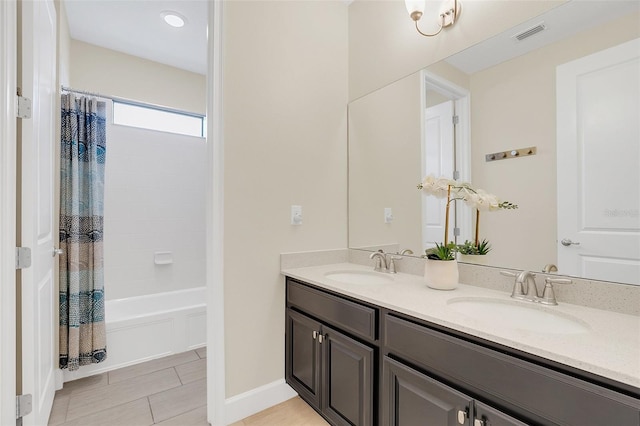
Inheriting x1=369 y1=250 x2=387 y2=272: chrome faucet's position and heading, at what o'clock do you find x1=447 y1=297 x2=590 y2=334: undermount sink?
The undermount sink is roughly at 9 o'clock from the chrome faucet.

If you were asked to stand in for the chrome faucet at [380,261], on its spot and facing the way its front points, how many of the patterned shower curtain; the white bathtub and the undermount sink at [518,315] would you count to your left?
1

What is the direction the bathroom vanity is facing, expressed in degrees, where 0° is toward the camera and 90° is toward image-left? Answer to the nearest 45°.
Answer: approximately 45°

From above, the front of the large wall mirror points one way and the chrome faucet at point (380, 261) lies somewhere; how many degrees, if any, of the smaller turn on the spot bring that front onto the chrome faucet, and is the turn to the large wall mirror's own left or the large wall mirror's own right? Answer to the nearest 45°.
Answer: approximately 45° to the large wall mirror's own right

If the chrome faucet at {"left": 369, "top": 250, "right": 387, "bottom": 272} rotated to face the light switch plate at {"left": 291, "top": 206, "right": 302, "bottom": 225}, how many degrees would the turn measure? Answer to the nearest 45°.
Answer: approximately 45° to its right

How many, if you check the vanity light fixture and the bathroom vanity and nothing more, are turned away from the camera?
0

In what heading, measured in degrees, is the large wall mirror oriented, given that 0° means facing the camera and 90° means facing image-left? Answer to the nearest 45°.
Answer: approximately 45°

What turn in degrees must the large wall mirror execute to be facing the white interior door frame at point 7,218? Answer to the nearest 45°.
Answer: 0° — it already faces it

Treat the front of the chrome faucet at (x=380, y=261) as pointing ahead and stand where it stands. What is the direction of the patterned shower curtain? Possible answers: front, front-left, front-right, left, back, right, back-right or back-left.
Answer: front-right

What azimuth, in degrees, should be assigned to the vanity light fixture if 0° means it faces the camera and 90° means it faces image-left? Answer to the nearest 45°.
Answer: approximately 45°

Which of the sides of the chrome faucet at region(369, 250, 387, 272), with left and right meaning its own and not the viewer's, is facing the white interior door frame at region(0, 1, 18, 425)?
front
